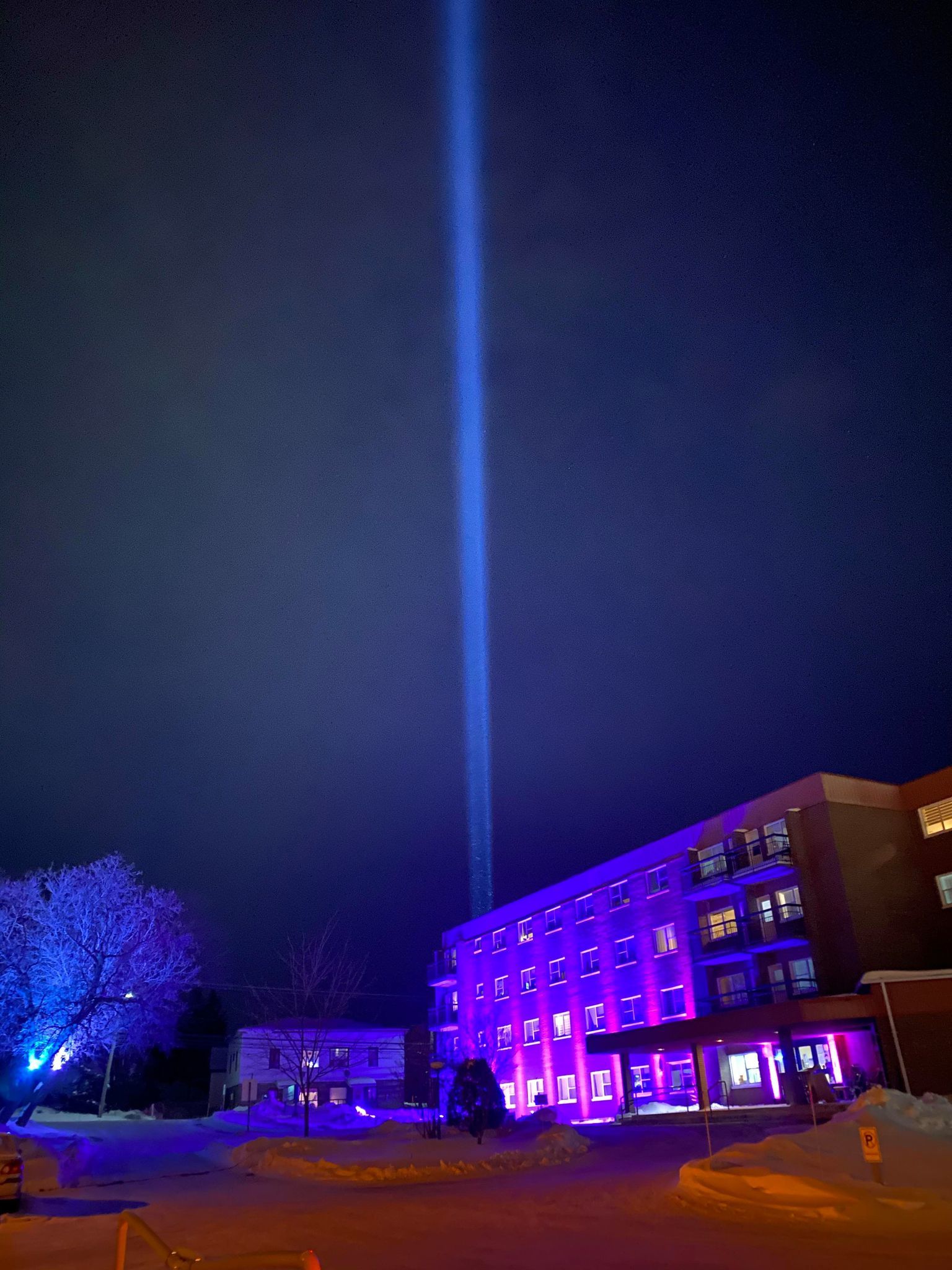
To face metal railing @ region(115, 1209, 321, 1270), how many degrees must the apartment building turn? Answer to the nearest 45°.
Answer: approximately 45° to its left

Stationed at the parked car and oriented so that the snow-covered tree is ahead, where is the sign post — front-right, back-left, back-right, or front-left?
back-right

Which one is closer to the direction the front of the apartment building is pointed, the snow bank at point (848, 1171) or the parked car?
the parked car

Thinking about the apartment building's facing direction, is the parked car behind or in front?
in front

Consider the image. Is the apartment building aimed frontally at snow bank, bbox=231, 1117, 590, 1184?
yes

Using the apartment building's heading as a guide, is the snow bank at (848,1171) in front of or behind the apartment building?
in front

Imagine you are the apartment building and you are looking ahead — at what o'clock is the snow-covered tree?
The snow-covered tree is roughly at 1 o'clock from the apartment building.

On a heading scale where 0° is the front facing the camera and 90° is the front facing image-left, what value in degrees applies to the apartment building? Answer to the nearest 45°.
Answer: approximately 45°
